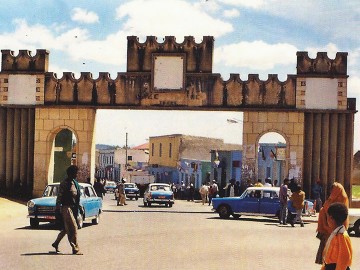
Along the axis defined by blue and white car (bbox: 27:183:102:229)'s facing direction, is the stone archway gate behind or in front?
behind

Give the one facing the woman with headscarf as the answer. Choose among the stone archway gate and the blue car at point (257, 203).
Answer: the stone archway gate

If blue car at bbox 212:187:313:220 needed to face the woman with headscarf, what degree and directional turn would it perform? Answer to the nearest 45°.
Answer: approximately 90° to its left

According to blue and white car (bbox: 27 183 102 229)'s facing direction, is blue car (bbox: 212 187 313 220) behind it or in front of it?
behind

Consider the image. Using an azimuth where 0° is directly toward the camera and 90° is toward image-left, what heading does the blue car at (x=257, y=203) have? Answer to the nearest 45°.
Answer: approximately 90°

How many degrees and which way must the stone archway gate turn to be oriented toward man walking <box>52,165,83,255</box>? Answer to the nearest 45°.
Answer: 0° — it already faces them

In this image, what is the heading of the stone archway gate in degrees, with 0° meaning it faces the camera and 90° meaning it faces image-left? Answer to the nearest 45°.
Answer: approximately 0°
